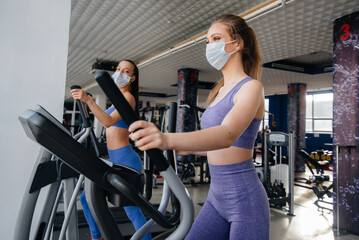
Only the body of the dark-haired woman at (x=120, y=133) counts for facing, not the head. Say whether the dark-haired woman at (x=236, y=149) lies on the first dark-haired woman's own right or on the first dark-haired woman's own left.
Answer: on the first dark-haired woman's own left

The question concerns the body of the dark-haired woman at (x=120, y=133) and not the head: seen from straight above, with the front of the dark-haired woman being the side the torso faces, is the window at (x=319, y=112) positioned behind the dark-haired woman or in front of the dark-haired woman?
behind

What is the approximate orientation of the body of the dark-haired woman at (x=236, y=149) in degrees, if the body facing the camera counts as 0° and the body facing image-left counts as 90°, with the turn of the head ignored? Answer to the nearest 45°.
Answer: approximately 45°

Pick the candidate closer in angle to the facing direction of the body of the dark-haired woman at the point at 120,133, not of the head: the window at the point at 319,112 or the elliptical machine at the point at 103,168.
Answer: the elliptical machine

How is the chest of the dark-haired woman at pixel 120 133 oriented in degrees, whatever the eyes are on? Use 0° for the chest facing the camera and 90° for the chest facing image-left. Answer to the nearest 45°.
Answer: approximately 45°

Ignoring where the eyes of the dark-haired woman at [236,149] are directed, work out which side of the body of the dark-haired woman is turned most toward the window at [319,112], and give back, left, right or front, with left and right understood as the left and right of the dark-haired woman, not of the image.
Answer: back

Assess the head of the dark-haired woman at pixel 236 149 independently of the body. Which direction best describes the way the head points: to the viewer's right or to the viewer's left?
to the viewer's left

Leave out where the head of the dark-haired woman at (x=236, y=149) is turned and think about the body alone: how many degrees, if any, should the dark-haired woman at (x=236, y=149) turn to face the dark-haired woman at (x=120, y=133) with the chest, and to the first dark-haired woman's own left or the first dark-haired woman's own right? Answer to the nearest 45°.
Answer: approximately 90° to the first dark-haired woman's own right
